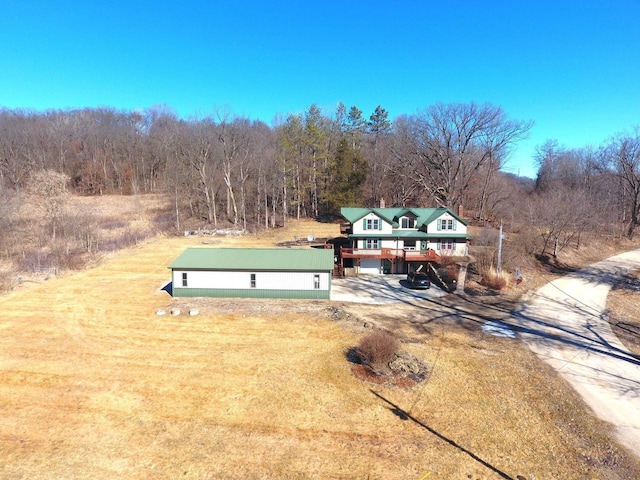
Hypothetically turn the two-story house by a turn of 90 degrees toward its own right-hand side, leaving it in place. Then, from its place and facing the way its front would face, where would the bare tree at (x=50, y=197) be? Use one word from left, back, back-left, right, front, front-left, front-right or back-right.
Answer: front

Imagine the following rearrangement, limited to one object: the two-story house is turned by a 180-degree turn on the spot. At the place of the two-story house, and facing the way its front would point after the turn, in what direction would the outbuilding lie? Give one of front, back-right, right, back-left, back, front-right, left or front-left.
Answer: back-left

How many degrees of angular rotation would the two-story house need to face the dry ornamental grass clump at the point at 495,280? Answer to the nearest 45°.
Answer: approximately 45° to its left

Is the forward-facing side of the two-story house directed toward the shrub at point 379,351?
yes

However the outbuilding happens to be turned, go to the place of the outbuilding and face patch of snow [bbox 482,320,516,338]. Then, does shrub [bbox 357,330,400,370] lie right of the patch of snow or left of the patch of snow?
right

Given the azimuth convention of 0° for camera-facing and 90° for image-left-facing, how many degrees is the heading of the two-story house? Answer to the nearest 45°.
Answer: approximately 0°

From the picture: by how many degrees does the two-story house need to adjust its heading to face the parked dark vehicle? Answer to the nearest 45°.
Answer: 0° — it already faces it

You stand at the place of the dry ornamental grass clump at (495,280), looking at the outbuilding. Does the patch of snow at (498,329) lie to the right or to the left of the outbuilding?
left

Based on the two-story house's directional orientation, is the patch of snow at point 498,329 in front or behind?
in front
